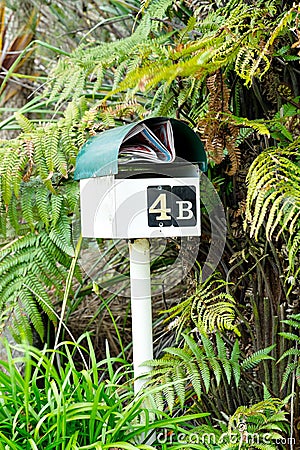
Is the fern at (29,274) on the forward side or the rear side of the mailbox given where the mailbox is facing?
on the rear side

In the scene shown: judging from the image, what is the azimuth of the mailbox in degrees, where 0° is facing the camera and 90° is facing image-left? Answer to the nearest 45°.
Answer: approximately 315°
